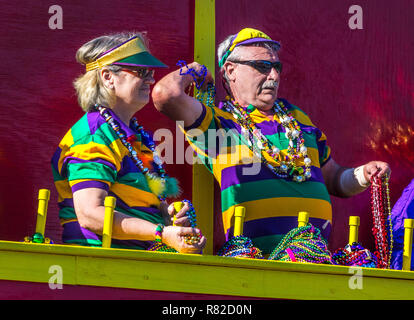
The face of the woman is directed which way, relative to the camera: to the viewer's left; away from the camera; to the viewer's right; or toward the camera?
to the viewer's right

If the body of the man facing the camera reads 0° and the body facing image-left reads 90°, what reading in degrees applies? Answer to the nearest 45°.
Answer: approximately 315°

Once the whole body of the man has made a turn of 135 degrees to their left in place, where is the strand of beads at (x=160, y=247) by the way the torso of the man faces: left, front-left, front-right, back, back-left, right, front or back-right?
back-left

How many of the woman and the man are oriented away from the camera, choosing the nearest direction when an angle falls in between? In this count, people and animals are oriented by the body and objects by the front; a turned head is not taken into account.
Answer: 0

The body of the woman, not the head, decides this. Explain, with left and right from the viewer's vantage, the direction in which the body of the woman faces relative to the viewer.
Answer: facing to the right of the viewer
